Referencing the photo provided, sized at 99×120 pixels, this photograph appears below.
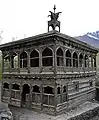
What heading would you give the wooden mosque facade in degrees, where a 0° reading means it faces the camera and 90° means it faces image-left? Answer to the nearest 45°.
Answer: approximately 45°
